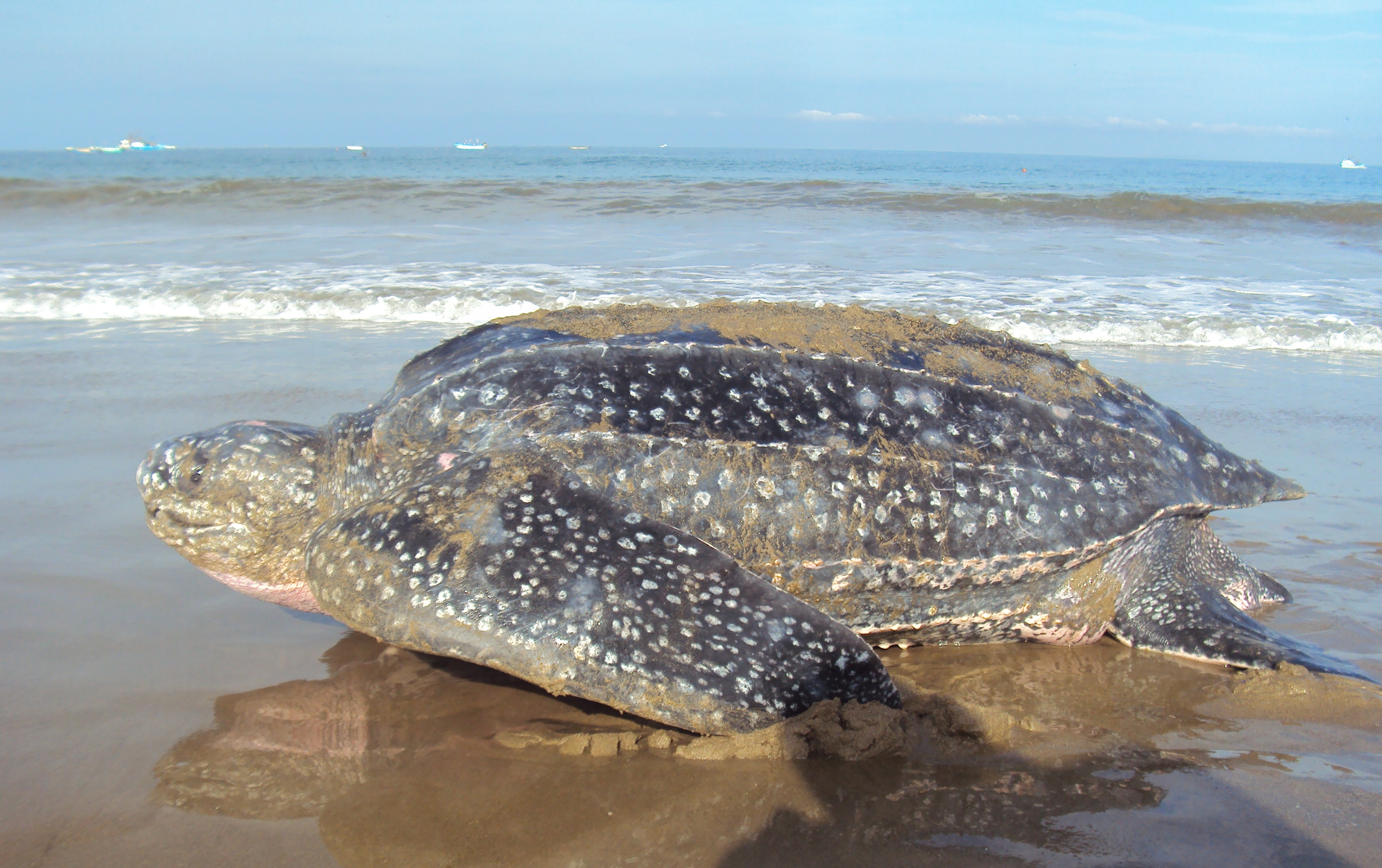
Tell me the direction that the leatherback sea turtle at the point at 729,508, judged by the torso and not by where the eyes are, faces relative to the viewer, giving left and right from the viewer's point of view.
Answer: facing to the left of the viewer
